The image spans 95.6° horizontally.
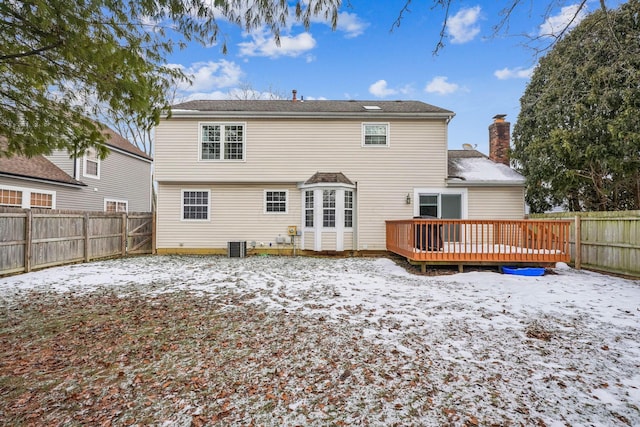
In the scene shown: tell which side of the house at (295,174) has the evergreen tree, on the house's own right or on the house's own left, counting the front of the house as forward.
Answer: on the house's own right

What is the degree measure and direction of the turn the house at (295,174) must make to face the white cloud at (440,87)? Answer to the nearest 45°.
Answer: approximately 45° to its right

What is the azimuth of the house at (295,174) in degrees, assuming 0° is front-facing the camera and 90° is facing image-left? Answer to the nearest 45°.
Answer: approximately 180°

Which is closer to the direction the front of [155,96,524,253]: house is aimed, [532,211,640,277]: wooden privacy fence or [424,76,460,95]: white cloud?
the white cloud

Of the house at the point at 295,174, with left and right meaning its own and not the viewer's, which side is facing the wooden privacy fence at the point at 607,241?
right

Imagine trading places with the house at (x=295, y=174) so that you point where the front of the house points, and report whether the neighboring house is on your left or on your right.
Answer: on your left

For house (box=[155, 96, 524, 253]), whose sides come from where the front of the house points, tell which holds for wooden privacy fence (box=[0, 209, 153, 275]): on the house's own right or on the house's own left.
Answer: on the house's own left

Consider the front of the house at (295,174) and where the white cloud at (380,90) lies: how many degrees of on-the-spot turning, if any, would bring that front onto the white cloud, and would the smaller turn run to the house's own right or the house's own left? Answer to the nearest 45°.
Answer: approximately 45° to the house's own right
